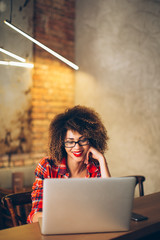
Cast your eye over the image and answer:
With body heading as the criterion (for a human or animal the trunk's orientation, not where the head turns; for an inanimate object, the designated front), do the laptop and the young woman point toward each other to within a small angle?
yes

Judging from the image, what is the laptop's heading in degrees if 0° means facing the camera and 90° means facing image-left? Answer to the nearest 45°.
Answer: approximately 180°

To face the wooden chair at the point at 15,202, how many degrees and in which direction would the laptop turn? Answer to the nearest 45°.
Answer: approximately 45° to its left

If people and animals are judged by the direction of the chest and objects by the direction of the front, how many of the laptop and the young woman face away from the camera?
1

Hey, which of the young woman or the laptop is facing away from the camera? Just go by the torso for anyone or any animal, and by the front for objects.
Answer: the laptop

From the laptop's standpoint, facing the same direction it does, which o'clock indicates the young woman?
The young woman is roughly at 12 o'clock from the laptop.

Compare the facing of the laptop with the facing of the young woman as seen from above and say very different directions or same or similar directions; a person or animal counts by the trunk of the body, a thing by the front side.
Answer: very different directions

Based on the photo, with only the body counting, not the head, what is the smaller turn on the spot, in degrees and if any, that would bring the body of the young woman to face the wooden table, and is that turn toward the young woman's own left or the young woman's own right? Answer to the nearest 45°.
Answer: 0° — they already face it
